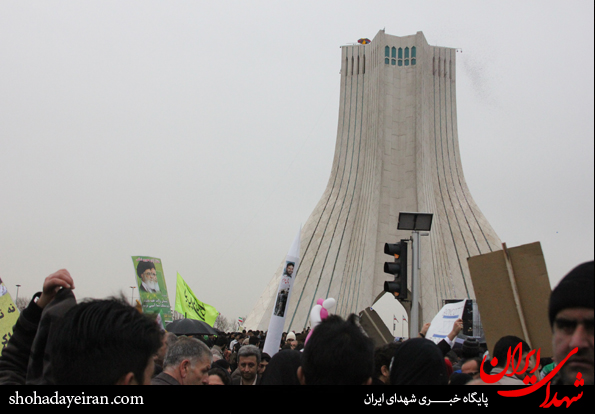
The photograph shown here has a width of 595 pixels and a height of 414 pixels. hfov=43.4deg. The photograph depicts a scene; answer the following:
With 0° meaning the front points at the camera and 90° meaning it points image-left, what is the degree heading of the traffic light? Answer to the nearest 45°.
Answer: approximately 90°

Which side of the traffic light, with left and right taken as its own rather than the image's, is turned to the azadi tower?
right

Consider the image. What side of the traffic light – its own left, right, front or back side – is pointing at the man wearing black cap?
left
